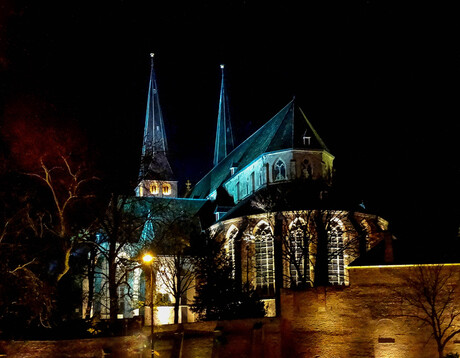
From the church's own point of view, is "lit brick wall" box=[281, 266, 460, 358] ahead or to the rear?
to the rear

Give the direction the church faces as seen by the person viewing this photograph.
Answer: facing away from the viewer and to the left of the viewer

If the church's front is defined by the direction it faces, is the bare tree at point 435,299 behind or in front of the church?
behind
